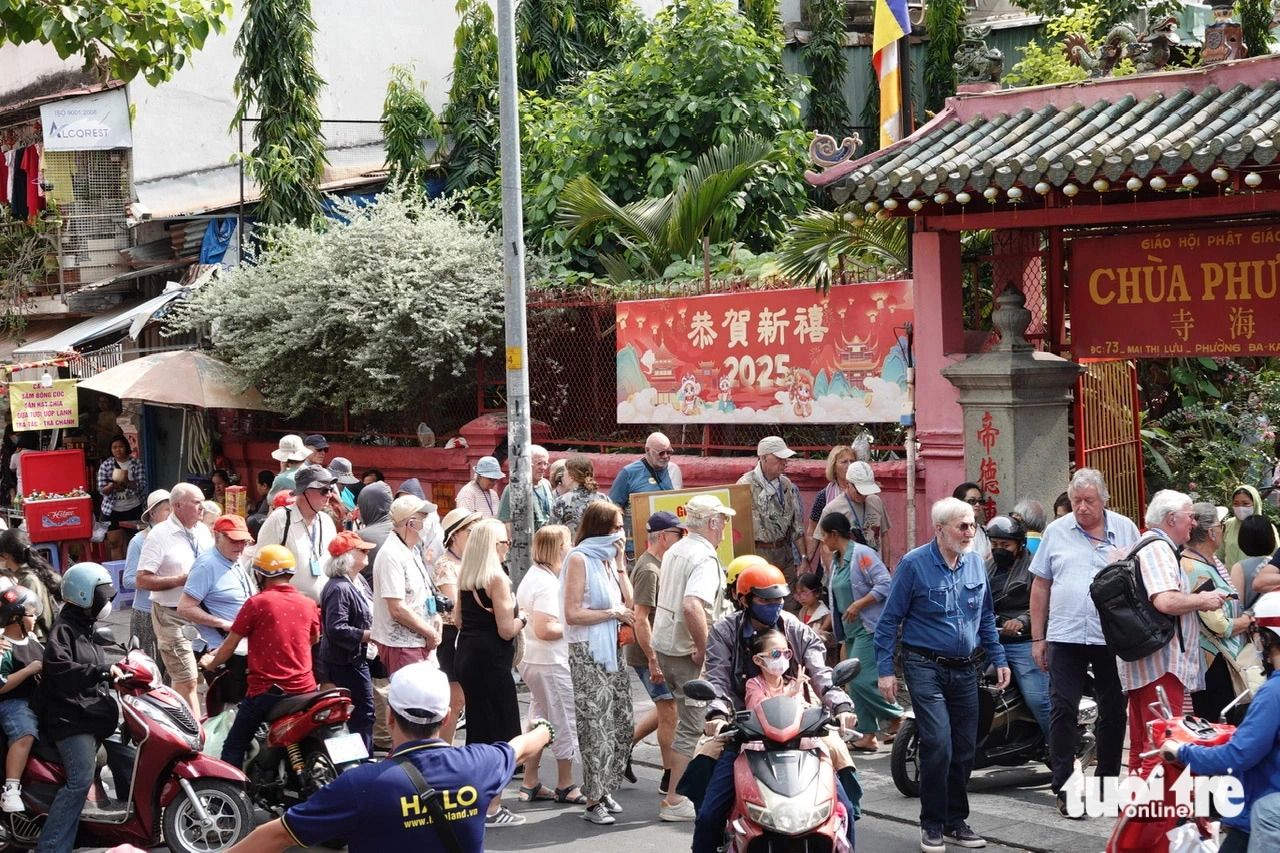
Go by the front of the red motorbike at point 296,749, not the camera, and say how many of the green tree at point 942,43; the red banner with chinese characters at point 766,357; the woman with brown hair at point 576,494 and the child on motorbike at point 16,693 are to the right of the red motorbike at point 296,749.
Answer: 3

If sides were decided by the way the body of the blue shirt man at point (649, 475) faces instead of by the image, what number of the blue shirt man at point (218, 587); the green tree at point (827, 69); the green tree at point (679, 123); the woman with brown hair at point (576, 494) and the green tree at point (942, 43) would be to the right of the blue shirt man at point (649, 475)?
2

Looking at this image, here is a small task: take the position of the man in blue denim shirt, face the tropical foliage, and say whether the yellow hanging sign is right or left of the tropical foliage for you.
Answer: left

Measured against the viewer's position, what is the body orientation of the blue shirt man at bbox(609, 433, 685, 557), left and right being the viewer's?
facing the viewer and to the right of the viewer

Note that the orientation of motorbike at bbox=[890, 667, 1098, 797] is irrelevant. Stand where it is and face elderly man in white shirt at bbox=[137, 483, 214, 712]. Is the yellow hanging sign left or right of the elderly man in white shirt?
right

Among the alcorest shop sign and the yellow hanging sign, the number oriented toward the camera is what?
2

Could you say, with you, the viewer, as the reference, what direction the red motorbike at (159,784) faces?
facing to the right of the viewer

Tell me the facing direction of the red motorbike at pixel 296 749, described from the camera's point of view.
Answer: facing away from the viewer and to the left of the viewer

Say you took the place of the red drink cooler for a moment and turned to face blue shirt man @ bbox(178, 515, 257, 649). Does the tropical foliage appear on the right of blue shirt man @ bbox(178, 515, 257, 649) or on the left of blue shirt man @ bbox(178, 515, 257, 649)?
left

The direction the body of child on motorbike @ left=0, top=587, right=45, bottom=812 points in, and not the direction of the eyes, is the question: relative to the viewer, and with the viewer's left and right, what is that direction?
facing to the right of the viewer

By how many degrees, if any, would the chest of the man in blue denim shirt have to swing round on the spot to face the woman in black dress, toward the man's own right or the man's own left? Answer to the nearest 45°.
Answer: approximately 135° to the man's own right
